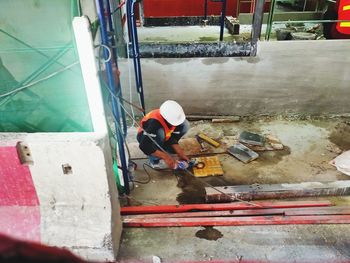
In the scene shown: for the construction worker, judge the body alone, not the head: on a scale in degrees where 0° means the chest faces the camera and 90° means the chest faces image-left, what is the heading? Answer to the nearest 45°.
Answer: approximately 315°

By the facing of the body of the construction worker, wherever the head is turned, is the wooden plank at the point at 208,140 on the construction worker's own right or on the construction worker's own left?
on the construction worker's own left

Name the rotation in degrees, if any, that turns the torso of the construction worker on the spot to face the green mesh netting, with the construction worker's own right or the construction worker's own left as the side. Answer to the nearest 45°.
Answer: approximately 90° to the construction worker's own right

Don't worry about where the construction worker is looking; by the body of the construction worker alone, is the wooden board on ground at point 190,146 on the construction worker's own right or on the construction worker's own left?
on the construction worker's own left

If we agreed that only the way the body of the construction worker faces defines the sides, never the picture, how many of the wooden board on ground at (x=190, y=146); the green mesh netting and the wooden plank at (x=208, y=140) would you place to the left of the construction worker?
2

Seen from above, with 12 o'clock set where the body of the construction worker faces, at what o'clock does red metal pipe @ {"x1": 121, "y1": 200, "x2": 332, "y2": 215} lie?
The red metal pipe is roughly at 1 o'clock from the construction worker.

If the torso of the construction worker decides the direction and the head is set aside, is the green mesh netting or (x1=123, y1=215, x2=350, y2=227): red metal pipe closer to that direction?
the red metal pipe

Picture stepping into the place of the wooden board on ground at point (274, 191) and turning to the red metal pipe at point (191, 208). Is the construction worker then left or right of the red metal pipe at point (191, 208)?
right

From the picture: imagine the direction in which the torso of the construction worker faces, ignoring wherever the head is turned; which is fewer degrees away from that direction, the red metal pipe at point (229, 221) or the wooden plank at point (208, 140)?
the red metal pipe
